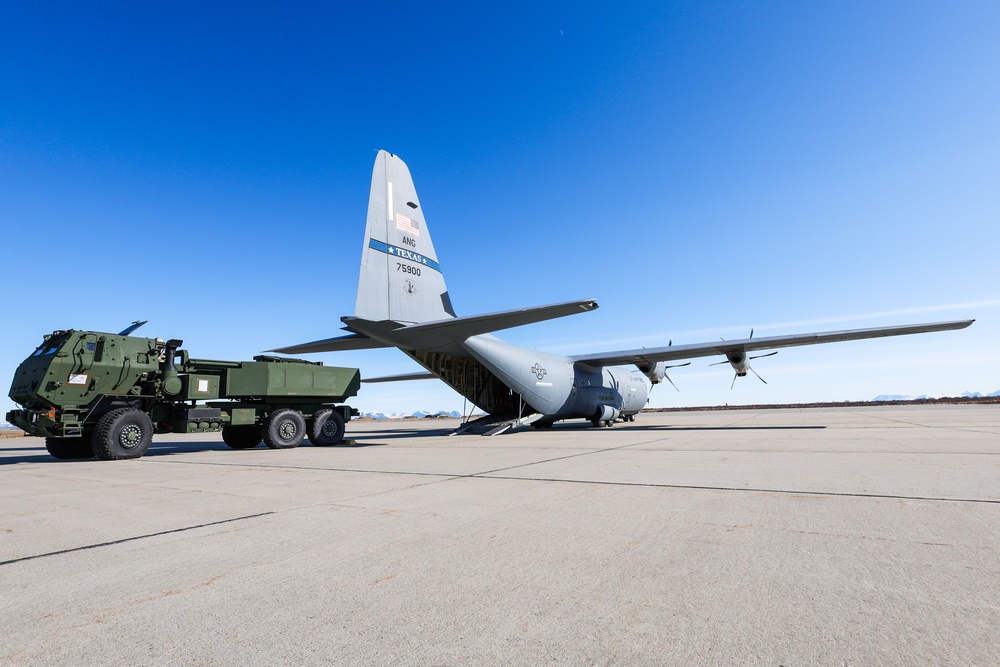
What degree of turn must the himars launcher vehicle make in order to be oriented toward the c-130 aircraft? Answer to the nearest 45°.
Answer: approximately 135° to its left

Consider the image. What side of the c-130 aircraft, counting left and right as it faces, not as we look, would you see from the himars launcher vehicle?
back

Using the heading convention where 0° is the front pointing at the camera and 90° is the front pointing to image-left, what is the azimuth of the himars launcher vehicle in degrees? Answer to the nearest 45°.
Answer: approximately 45°

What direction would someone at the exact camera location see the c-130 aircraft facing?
facing away from the viewer and to the right of the viewer
